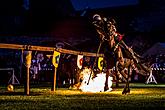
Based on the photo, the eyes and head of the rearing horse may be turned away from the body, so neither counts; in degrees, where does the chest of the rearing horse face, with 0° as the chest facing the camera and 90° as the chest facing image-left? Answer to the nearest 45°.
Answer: approximately 45°
